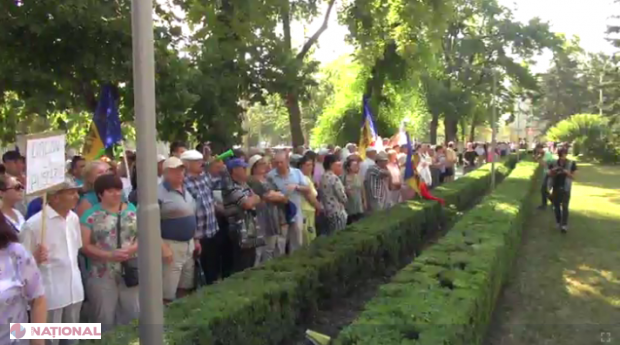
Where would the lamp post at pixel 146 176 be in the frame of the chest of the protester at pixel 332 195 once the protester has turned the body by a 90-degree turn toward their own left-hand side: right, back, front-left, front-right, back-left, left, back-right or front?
back

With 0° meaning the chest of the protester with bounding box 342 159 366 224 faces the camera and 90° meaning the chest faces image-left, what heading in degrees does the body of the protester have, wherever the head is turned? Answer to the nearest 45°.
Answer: approximately 315°

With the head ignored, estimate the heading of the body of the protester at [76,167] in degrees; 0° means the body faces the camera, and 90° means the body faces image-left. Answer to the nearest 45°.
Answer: approximately 315°

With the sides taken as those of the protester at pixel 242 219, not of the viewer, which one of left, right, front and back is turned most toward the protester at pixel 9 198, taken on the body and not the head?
right

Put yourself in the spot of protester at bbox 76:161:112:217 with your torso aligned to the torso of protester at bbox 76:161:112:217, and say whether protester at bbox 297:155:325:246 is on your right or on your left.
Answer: on your left

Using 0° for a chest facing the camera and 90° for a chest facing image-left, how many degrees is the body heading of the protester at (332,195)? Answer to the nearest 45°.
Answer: approximately 270°

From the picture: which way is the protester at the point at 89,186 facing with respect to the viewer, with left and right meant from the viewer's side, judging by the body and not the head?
facing the viewer and to the right of the viewer

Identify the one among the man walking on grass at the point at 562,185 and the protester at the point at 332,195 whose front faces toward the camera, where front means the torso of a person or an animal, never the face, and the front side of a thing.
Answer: the man walking on grass

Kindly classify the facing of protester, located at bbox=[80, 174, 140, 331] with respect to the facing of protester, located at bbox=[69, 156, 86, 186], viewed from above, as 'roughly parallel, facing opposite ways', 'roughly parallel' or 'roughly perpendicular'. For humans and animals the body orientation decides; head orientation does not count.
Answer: roughly parallel

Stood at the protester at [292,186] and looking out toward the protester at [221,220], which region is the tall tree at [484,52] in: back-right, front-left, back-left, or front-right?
back-right

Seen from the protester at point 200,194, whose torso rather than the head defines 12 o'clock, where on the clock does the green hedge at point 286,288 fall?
The green hedge is roughly at 12 o'clock from the protester.

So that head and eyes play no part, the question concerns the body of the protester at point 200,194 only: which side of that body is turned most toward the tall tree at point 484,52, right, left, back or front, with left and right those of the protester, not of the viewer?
left

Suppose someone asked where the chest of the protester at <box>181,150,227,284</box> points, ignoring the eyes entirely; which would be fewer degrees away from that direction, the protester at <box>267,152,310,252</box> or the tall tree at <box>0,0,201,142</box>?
the protester

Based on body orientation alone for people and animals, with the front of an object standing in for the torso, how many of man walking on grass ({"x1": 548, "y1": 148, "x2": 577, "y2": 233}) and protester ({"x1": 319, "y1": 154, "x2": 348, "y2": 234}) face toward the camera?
1

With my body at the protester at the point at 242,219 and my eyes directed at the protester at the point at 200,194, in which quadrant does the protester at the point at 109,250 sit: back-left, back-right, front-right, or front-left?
front-left

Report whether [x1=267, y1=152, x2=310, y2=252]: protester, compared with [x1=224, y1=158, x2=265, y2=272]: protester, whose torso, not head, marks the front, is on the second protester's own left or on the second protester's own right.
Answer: on the second protester's own left

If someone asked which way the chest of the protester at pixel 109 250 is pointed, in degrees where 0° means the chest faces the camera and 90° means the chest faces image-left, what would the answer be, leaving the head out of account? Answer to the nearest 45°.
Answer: approximately 315°
